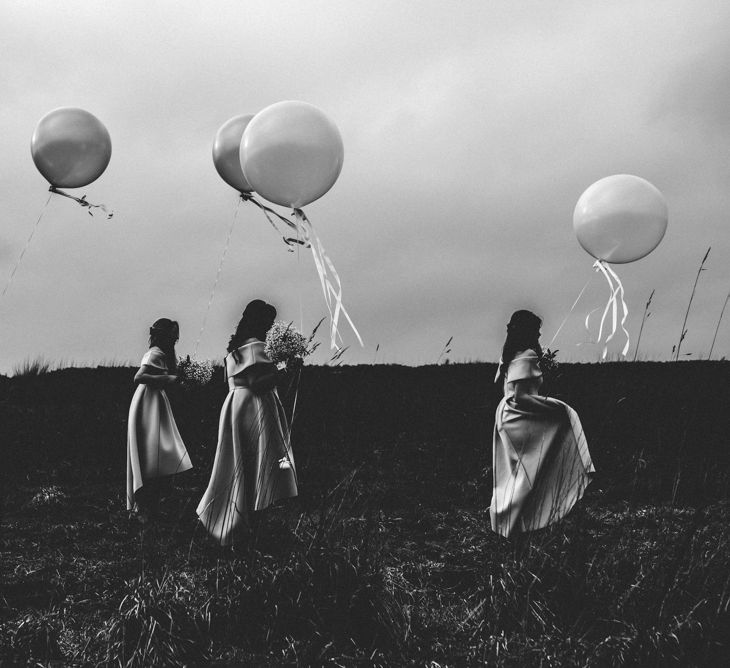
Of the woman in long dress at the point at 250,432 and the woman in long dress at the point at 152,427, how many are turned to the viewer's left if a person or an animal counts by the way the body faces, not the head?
0

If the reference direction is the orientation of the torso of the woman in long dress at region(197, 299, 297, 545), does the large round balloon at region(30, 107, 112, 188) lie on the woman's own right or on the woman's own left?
on the woman's own left

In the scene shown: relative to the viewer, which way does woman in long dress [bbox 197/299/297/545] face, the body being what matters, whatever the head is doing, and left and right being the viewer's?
facing away from the viewer and to the right of the viewer

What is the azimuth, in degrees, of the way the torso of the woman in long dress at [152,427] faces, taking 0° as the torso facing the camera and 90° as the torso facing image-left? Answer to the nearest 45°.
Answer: approximately 270°

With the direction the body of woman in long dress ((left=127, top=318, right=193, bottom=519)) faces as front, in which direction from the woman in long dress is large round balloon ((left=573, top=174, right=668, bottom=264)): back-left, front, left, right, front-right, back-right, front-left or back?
front-right

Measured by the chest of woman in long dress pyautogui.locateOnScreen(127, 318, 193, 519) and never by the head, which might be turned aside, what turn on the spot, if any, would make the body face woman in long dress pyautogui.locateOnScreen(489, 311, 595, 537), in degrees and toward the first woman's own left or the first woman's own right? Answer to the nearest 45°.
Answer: approximately 45° to the first woman's own right

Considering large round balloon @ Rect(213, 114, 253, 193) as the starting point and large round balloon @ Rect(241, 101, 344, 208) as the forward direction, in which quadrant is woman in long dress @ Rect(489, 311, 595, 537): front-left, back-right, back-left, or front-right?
front-left
